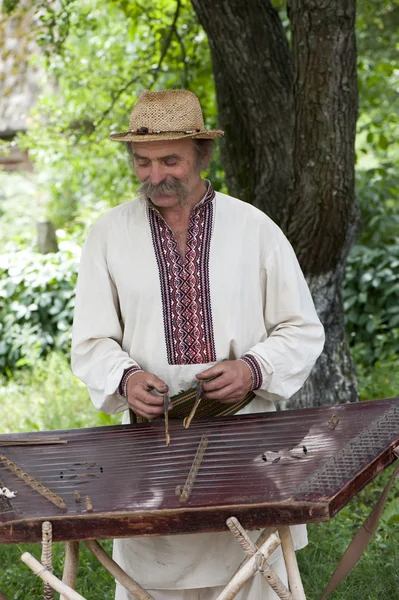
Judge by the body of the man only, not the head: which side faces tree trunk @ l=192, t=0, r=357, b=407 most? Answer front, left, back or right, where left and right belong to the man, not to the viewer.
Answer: back

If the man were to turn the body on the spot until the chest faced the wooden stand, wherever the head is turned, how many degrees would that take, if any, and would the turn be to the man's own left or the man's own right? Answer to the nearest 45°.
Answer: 0° — they already face it

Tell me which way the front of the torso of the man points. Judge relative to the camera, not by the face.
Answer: toward the camera

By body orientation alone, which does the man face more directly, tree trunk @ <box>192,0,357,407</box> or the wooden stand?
the wooden stand

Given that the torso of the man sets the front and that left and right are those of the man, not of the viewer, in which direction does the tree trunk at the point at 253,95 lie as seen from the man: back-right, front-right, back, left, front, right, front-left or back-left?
back
